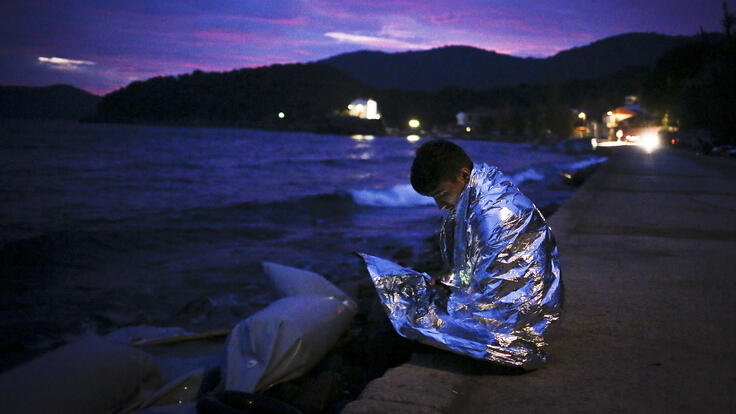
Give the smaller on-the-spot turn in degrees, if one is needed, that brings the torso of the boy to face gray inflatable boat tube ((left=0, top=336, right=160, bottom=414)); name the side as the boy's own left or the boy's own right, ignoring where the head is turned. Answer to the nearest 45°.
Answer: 0° — they already face it

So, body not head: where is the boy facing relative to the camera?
to the viewer's left

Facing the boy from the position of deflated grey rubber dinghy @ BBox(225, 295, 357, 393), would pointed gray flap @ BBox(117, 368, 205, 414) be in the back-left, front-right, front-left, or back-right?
back-right

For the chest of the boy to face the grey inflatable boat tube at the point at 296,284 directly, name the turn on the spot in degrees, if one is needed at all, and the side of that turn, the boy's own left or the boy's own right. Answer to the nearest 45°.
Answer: approximately 45° to the boy's own right

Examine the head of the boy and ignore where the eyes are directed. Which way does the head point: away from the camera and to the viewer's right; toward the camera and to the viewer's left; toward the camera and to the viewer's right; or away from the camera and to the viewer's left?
toward the camera and to the viewer's left

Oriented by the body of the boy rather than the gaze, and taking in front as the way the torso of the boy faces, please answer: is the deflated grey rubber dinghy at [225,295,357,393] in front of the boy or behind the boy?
in front

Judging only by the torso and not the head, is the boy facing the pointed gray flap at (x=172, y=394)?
yes
